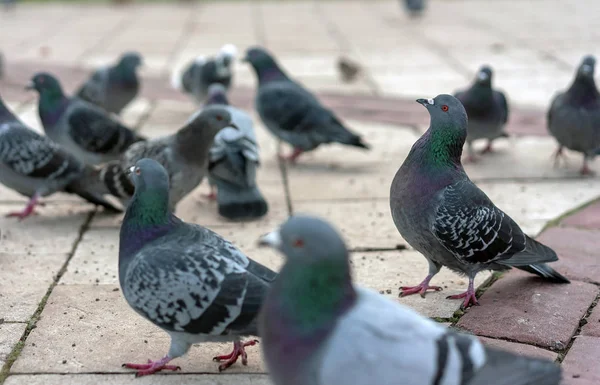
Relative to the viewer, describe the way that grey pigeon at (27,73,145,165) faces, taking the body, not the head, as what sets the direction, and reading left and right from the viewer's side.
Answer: facing to the left of the viewer

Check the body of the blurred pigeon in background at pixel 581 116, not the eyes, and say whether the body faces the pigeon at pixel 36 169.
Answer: no

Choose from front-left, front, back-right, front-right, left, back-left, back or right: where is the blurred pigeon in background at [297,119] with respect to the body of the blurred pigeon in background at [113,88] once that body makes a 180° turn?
back-left

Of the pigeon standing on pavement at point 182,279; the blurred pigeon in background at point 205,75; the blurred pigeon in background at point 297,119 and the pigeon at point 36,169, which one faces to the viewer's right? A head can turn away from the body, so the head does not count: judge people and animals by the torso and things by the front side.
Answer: the blurred pigeon in background at point 205,75

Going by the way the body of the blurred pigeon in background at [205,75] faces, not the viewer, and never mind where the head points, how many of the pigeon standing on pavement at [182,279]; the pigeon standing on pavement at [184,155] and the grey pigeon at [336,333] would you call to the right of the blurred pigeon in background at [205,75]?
3

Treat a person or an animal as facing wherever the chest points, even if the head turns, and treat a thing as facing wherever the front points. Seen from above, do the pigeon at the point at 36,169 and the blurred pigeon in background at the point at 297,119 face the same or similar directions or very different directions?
same or similar directions

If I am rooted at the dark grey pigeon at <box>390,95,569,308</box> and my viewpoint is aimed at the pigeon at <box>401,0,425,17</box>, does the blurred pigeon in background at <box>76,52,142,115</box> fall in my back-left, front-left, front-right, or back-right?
front-left

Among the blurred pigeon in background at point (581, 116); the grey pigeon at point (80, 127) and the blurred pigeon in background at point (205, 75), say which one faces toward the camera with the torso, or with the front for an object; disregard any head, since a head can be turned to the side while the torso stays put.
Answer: the blurred pigeon in background at point (581, 116)

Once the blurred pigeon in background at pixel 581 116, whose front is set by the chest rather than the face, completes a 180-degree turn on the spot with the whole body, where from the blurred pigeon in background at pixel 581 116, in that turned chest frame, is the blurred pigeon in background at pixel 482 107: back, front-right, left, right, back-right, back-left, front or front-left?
left

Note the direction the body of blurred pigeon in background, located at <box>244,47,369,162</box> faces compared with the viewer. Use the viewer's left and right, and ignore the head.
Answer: facing to the left of the viewer

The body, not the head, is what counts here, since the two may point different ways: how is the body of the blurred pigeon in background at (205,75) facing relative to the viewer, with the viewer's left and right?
facing to the right of the viewer

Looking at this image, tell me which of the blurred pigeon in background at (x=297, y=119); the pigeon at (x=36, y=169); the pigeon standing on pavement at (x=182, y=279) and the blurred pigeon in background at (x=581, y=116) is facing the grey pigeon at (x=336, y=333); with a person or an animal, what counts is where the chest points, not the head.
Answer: the blurred pigeon in background at (x=581, y=116)

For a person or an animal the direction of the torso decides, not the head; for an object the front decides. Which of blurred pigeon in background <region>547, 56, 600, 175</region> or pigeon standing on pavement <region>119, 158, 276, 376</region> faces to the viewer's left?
the pigeon standing on pavement

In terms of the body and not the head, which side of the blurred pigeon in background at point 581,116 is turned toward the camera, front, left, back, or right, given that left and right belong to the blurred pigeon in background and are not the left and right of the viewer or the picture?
front

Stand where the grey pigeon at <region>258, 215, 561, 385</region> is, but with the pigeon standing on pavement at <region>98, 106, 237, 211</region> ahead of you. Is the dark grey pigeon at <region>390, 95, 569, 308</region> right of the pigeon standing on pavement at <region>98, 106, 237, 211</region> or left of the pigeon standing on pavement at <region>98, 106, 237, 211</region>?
right

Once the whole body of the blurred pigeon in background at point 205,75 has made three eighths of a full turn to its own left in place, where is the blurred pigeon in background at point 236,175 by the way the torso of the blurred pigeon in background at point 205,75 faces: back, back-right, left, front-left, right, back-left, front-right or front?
back-left

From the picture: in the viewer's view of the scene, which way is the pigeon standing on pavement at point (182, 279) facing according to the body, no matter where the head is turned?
to the viewer's left

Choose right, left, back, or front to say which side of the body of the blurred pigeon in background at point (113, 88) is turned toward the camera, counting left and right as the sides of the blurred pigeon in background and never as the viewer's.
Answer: right

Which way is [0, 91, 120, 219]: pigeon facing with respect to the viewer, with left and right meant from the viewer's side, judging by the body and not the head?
facing to the left of the viewer

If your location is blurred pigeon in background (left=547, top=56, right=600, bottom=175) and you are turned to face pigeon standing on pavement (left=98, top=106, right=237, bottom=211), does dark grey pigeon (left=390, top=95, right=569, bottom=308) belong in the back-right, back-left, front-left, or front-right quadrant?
front-left

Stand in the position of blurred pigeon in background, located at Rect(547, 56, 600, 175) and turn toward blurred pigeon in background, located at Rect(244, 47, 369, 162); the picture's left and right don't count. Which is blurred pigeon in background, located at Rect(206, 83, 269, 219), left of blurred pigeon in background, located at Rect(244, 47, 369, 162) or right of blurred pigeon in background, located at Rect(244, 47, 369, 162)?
left

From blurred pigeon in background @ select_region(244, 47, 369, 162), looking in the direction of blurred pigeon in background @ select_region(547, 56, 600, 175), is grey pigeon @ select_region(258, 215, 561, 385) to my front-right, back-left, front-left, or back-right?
front-right
